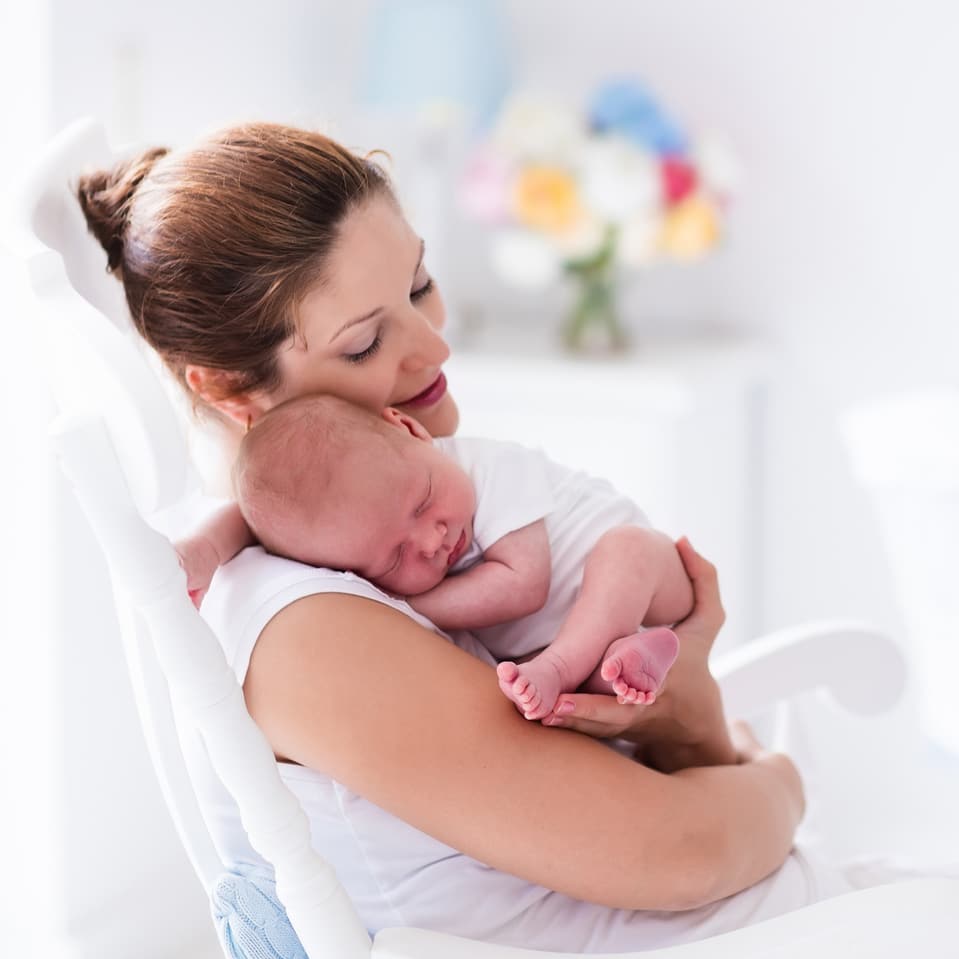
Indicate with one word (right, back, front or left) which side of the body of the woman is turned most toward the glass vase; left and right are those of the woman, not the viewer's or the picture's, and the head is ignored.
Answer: left

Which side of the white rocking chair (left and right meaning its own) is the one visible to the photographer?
right

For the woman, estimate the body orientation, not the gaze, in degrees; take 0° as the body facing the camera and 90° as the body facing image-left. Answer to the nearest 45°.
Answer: approximately 270°

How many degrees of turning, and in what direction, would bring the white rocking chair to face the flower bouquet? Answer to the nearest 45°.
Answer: approximately 90° to its left

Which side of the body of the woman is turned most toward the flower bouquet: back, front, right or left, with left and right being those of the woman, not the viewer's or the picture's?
left

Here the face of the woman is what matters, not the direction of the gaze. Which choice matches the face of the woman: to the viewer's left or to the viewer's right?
to the viewer's right

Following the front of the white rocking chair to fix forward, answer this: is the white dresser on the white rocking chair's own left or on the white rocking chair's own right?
on the white rocking chair's own left
